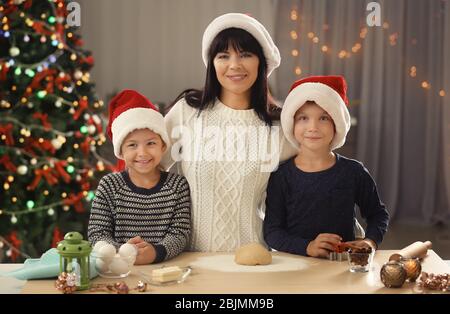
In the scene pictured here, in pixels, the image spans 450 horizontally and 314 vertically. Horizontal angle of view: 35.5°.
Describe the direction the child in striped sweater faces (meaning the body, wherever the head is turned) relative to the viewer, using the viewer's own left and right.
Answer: facing the viewer

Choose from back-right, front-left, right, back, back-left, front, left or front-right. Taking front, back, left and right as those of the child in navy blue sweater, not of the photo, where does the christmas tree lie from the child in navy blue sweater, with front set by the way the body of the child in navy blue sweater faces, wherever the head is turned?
back-right

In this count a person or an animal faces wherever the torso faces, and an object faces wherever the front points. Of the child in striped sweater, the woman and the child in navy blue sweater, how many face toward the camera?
3

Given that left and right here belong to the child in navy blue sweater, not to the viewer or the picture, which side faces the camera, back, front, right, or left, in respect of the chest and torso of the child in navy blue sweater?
front

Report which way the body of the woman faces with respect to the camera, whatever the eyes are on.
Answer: toward the camera

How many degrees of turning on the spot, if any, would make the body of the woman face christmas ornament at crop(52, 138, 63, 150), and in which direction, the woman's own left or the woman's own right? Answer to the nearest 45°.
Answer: approximately 135° to the woman's own right

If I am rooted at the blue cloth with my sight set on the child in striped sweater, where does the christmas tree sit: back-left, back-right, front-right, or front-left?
front-left
